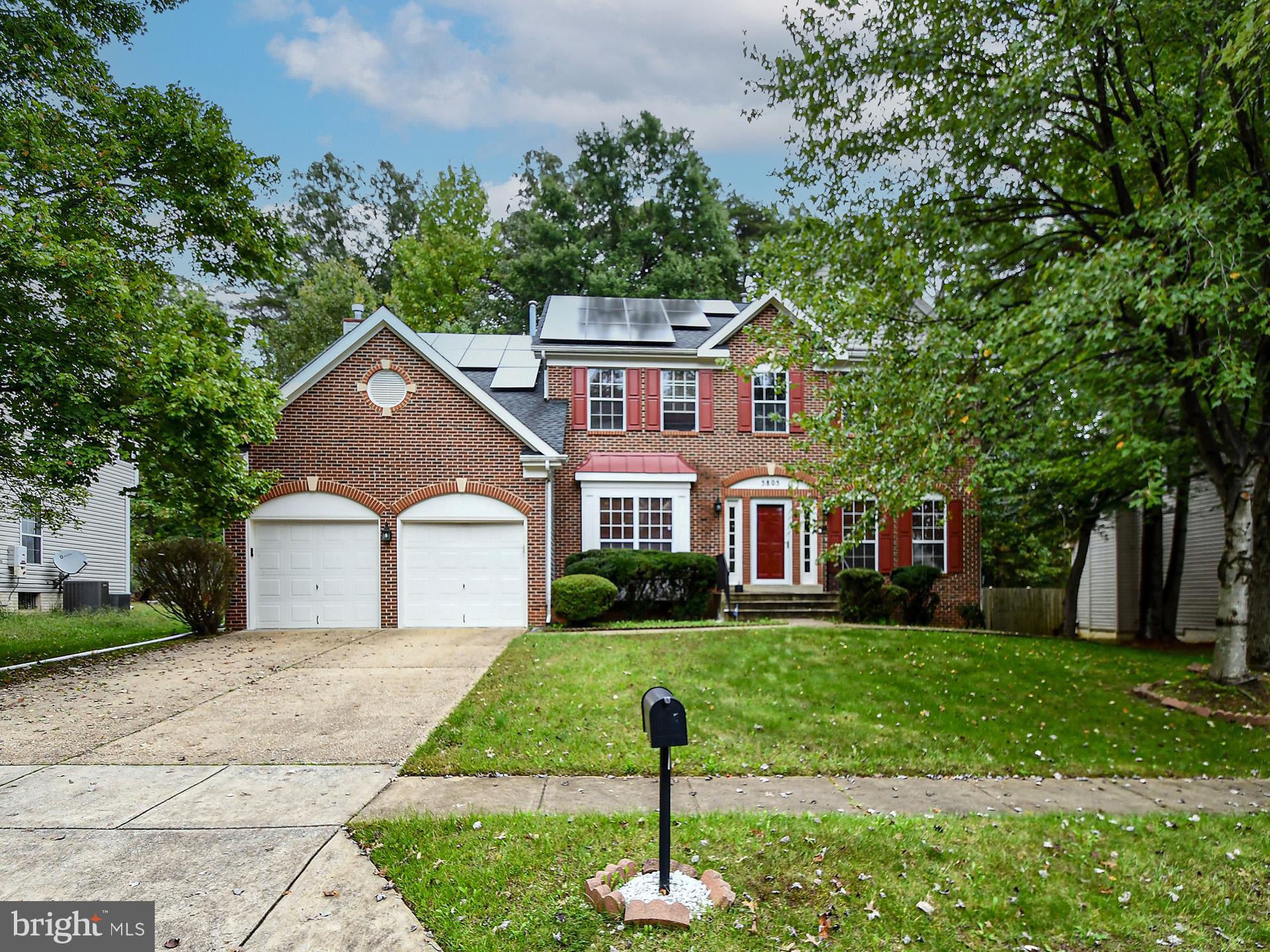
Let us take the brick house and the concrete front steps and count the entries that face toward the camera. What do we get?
2

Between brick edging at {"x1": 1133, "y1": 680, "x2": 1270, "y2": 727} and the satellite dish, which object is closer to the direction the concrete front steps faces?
the brick edging

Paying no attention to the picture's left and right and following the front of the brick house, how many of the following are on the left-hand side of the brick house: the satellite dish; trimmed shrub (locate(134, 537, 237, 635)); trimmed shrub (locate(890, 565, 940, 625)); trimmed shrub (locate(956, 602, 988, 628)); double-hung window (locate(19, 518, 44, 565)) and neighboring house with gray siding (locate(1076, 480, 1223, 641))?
3

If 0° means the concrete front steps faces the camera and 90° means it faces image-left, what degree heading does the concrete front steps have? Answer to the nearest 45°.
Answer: approximately 0°

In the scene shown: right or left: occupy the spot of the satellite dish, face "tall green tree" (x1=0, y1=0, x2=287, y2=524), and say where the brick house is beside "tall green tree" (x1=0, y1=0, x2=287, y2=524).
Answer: left

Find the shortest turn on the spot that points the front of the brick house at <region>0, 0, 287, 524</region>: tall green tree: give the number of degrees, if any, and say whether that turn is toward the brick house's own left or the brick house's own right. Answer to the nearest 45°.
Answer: approximately 45° to the brick house's own right

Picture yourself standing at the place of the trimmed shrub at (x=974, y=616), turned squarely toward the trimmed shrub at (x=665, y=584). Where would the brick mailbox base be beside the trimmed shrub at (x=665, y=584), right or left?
left
